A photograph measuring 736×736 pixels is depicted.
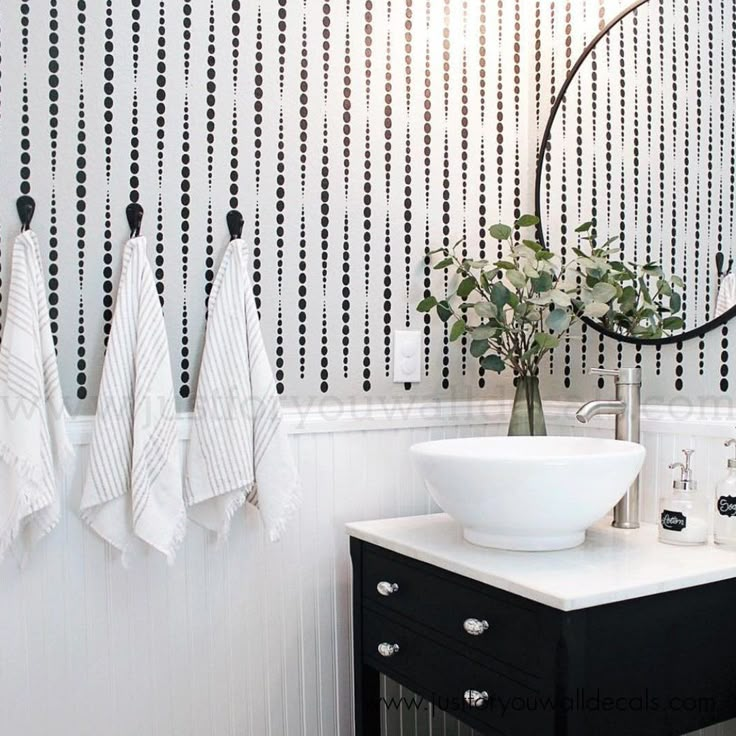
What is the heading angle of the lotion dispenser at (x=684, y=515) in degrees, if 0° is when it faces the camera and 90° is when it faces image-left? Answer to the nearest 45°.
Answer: approximately 45°

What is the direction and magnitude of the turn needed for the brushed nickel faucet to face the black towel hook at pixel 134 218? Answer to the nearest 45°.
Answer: approximately 45° to its right

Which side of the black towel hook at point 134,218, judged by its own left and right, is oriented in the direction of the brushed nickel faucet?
left

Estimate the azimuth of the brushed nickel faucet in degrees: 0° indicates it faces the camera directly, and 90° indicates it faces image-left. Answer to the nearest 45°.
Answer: approximately 45°

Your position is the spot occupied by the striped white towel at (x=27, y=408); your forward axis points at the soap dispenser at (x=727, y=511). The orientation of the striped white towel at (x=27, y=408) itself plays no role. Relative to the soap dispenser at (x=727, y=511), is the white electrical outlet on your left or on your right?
left

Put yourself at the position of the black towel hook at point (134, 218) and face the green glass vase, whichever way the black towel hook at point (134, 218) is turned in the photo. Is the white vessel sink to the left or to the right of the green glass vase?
right
